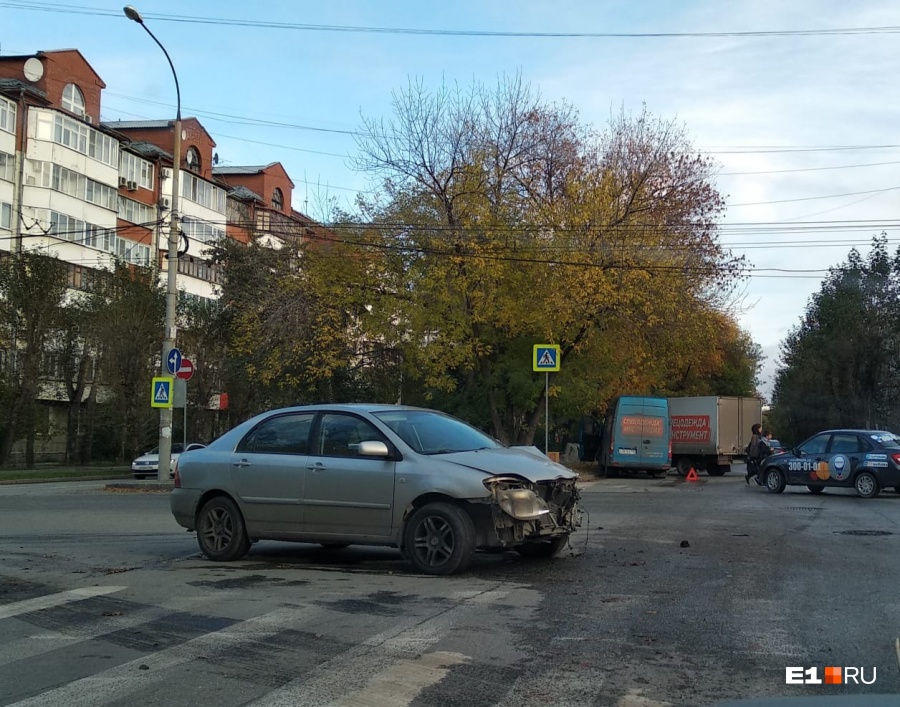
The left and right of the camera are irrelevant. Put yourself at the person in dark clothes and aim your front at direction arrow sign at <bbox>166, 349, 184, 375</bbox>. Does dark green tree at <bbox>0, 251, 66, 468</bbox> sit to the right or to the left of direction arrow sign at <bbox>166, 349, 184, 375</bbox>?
right

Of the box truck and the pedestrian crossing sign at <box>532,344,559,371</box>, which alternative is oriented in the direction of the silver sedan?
the pedestrian crossing sign

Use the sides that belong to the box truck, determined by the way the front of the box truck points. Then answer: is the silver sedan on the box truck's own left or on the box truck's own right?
on the box truck's own left

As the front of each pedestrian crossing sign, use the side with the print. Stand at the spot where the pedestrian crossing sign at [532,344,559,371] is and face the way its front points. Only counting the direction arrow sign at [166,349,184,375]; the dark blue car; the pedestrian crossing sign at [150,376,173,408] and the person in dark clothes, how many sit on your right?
2

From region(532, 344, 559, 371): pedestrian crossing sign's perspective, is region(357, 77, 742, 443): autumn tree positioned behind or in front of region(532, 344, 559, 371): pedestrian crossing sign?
behind

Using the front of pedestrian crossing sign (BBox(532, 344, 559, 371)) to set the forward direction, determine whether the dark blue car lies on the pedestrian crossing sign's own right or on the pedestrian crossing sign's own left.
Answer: on the pedestrian crossing sign's own left

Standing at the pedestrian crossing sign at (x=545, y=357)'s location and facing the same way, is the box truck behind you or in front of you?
behind

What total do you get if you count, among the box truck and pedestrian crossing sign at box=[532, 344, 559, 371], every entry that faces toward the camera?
1

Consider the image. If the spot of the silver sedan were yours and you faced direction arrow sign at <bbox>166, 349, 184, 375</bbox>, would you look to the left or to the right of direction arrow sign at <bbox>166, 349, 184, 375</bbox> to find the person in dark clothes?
right

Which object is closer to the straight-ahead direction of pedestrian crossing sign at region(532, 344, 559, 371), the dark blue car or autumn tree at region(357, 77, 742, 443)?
the dark blue car

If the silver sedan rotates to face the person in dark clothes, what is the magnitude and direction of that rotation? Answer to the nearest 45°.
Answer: approximately 90° to its left

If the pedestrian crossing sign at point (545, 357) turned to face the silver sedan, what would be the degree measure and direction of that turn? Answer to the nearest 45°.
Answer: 0° — it already faces it
